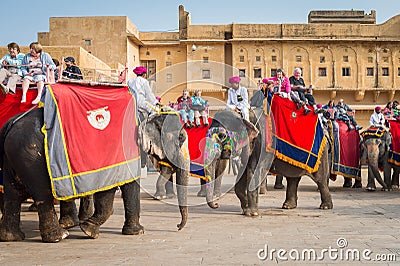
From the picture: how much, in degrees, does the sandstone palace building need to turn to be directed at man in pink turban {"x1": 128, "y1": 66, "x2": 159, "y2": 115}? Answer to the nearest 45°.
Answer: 0° — it already faces them

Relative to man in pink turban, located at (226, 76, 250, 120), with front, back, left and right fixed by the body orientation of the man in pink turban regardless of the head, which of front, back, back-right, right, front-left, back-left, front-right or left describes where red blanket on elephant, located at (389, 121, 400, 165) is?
back

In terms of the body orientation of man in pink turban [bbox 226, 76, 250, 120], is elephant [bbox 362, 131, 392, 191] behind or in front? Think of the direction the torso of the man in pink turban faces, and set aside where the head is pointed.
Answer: behind

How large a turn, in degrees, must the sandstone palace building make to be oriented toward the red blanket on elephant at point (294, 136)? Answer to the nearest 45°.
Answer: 0° — it already faces it

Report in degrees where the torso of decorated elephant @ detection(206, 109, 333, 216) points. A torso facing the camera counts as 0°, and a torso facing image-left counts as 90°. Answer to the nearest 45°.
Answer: approximately 45°

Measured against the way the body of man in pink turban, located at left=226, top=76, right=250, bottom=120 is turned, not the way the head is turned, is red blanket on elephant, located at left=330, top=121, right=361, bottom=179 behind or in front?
behind

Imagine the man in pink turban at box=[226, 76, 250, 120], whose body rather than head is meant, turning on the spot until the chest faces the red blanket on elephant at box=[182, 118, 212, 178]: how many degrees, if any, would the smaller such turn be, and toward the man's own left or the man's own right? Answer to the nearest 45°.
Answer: approximately 90° to the man's own right

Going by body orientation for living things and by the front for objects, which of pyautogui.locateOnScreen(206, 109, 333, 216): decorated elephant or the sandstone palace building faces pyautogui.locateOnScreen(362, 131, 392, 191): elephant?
the sandstone palace building
